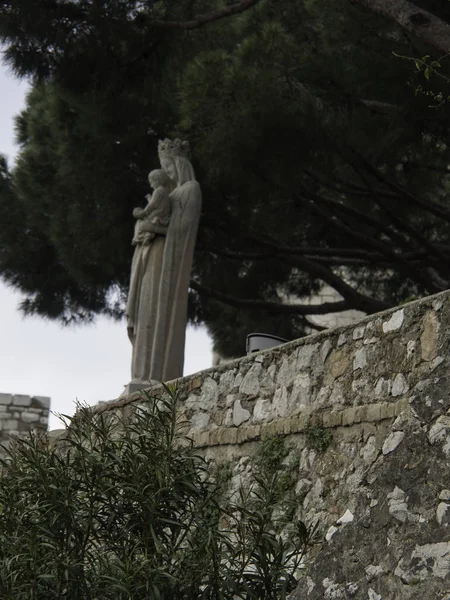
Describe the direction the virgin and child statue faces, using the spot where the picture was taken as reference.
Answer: facing to the left of the viewer

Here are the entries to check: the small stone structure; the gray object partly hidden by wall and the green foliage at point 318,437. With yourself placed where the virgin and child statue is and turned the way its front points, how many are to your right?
1

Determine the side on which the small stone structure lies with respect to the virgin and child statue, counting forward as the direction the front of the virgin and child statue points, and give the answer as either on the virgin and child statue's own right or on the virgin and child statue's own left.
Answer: on the virgin and child statue's own right

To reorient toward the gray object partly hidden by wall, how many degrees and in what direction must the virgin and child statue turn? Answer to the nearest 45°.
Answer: approximately 135° to its left
